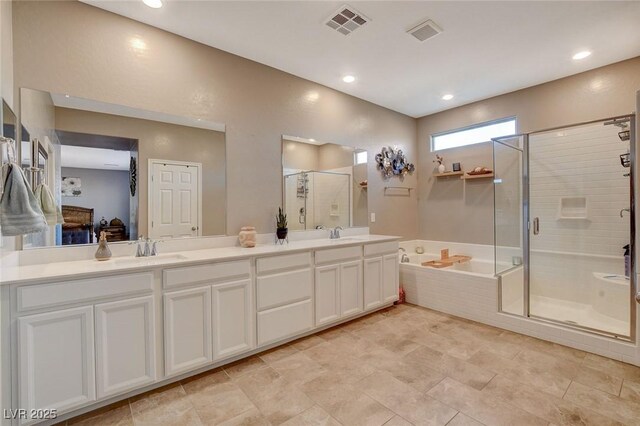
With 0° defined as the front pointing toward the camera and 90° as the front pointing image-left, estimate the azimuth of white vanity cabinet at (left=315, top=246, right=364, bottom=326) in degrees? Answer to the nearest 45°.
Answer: approximately 315°

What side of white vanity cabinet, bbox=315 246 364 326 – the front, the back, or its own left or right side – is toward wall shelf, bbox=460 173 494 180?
left

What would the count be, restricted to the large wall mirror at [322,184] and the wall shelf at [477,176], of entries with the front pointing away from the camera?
0

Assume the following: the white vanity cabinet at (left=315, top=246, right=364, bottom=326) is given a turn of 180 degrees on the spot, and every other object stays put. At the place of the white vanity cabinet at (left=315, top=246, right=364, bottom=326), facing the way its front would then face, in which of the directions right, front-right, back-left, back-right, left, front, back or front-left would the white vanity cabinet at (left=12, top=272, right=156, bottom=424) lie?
left

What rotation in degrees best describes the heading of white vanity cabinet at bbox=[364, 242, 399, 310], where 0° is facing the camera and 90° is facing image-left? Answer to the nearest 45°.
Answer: approximately 315°

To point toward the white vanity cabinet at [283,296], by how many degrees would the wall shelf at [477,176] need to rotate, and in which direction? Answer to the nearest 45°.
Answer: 0° — it already faces it

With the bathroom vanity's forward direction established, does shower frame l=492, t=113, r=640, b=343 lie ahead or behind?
ahead

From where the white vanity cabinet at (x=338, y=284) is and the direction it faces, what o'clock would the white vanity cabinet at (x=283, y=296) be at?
the white vanity cabinet at (x=283, y=296) is roughly at 3 o'clock from the white vanity cabinet at (x=338, y=284).

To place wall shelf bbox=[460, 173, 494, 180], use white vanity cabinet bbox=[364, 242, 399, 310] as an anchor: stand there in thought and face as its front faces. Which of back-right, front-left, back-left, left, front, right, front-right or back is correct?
left

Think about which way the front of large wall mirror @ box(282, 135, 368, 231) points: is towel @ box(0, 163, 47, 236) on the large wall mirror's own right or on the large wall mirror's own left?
on the large wall mirror's own right
